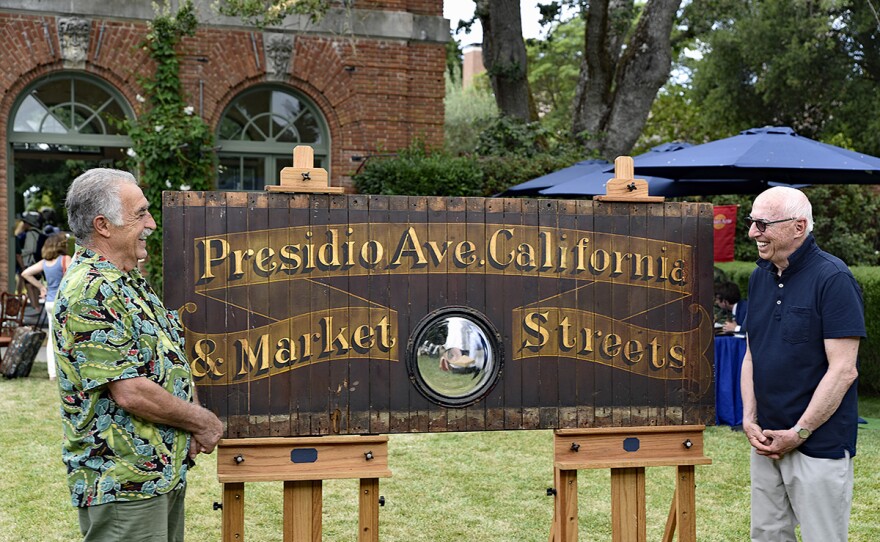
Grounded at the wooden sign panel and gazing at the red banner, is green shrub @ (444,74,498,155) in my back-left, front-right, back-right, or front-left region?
front-left

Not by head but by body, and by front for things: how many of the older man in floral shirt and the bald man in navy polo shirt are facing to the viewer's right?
1

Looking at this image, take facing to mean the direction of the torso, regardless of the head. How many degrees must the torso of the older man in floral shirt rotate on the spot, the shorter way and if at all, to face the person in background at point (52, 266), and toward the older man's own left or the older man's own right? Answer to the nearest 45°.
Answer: approximately 90° to the older man's own left

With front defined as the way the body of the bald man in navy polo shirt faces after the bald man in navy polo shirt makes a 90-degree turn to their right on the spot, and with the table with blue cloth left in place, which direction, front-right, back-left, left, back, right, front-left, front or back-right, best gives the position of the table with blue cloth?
front-right

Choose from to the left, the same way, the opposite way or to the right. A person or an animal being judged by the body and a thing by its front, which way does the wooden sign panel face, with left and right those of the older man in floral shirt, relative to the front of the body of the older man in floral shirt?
to the right

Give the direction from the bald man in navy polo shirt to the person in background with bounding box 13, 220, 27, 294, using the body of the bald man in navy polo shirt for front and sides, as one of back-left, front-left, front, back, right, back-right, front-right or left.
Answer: right

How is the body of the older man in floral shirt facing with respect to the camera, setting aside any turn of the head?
to the viewer's right

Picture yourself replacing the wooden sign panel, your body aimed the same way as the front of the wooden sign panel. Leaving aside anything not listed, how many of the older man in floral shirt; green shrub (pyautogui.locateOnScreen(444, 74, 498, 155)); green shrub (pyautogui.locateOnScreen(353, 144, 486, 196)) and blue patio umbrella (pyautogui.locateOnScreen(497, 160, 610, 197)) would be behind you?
3

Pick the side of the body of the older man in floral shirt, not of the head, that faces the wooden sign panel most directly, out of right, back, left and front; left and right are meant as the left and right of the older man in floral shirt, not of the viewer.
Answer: front

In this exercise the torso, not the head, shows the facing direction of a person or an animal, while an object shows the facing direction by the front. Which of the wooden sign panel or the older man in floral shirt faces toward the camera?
the wooden sign panel

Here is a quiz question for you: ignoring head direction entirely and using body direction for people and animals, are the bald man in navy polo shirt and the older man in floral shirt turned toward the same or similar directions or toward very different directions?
very different directions

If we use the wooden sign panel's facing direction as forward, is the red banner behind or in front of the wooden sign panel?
behind

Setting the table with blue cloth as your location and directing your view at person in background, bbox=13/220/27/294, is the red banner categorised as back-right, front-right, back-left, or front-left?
front-right

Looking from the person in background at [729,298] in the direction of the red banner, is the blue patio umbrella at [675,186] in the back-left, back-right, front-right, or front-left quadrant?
front-left

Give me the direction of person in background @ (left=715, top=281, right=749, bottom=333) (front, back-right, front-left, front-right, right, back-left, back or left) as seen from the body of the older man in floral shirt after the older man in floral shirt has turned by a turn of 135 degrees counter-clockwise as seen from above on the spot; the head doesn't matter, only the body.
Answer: right

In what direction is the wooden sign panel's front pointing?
toward the camera

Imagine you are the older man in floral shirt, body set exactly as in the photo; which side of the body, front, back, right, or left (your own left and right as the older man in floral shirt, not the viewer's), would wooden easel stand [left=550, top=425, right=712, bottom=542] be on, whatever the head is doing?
front

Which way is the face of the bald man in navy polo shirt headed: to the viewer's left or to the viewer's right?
to the viewer's left

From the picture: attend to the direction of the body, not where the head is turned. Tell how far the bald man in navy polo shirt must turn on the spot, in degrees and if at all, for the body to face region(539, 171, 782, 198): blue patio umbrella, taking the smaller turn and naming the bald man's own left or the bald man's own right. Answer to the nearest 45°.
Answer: approximately 135° to the bald man's own right
